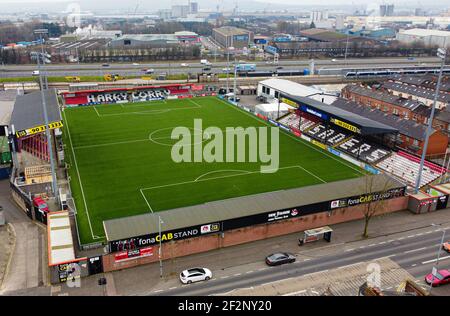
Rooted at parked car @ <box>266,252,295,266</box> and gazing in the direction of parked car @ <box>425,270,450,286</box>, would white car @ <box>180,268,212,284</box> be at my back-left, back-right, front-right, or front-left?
back-right
